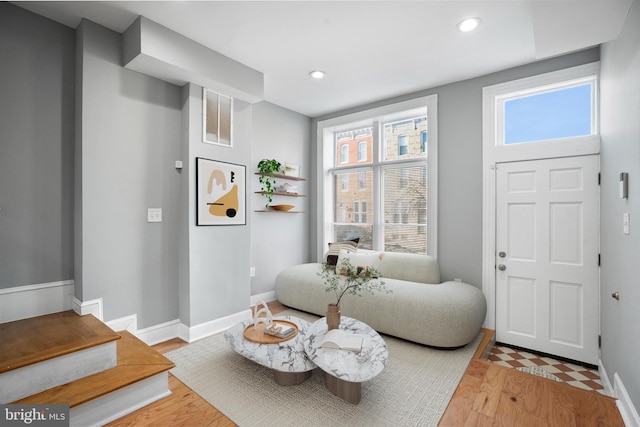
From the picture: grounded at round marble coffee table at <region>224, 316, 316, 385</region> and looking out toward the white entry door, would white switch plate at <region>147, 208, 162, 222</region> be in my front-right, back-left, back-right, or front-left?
back-left

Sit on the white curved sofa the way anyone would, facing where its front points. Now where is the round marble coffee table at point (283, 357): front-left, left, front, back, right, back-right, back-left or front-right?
front

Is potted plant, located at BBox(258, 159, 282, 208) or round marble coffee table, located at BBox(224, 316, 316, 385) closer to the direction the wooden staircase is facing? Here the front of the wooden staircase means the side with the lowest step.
the round marble coffee table

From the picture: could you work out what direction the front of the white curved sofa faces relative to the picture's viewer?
facing the viewer and to the left of the viewer

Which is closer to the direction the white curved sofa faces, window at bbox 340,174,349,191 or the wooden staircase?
the wooden staircase

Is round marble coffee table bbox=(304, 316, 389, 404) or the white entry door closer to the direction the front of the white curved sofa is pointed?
the round marble coffee table

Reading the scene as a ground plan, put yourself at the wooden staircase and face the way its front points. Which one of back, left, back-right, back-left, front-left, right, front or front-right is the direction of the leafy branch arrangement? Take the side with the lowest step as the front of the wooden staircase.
front-left

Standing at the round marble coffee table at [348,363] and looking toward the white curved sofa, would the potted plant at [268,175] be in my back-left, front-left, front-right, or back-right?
front-left

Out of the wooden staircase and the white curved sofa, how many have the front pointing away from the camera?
0

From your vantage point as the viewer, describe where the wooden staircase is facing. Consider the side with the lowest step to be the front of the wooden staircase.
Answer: facing the viewer and to the right of the viewer

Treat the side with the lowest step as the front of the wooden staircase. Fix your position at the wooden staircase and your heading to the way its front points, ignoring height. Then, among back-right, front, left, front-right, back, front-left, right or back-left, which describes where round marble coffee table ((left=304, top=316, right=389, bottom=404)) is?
front
